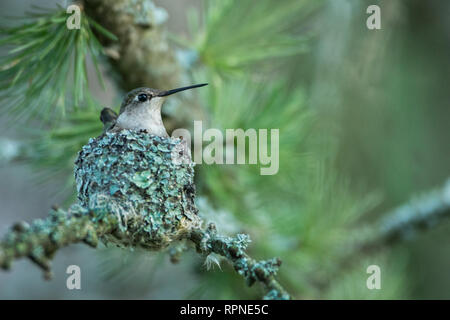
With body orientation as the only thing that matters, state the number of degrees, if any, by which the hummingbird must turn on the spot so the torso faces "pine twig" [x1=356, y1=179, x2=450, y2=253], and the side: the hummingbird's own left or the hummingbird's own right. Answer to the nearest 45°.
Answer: approximately 45° to the hummingbird's own left

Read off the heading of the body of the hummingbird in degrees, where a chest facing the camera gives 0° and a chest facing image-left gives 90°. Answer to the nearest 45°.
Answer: approximately 270°
